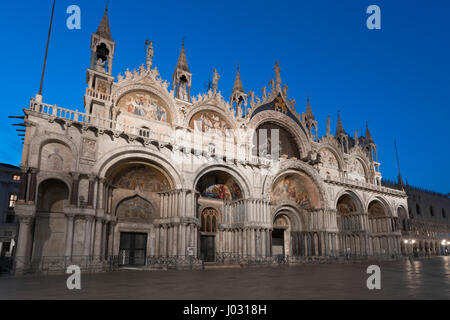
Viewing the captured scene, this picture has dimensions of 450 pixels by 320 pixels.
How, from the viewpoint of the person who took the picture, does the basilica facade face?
facing the viewer and to the right of the viewer
